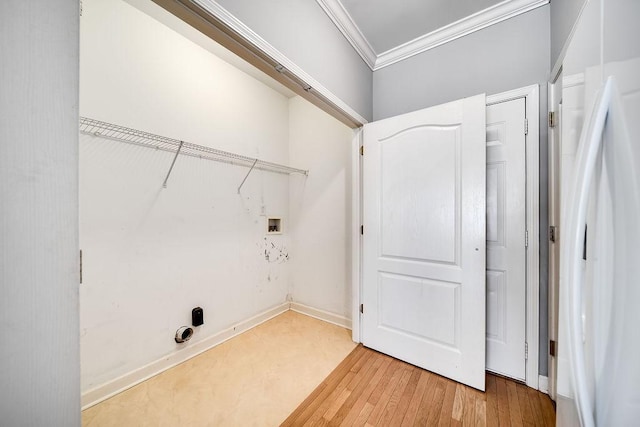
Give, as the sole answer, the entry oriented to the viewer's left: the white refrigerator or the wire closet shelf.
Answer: the white refrigerator

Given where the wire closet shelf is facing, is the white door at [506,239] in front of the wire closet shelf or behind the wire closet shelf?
in front

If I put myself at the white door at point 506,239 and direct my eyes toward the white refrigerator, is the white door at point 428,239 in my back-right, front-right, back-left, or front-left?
front-right

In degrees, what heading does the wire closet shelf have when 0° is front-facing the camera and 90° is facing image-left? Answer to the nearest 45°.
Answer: approximately 315°

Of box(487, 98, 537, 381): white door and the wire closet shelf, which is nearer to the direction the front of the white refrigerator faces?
the wire closet shelf

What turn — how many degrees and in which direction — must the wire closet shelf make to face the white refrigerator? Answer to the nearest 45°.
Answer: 0° — it already faces it

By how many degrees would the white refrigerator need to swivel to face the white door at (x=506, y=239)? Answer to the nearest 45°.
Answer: approximately 90° to its right

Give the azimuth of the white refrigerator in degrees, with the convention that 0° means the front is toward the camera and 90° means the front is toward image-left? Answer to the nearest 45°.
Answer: approximately 90°

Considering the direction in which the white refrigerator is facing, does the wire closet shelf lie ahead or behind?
ahead

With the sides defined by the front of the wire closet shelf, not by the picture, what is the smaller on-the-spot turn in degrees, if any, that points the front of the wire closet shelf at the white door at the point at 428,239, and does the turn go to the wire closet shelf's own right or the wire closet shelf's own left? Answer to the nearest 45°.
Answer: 0° — it already faces it

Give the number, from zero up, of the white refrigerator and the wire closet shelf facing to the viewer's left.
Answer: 1
